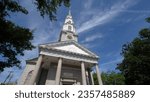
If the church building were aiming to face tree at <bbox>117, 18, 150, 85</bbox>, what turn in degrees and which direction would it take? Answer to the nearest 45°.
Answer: approximately 45° to its left

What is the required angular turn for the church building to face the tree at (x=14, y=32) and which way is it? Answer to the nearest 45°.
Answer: approximately 45° to its right

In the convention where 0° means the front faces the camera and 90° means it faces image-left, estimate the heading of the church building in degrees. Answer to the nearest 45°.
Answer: approximately 315°

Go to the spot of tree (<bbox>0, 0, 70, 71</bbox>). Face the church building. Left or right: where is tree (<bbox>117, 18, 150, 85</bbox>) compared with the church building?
right
